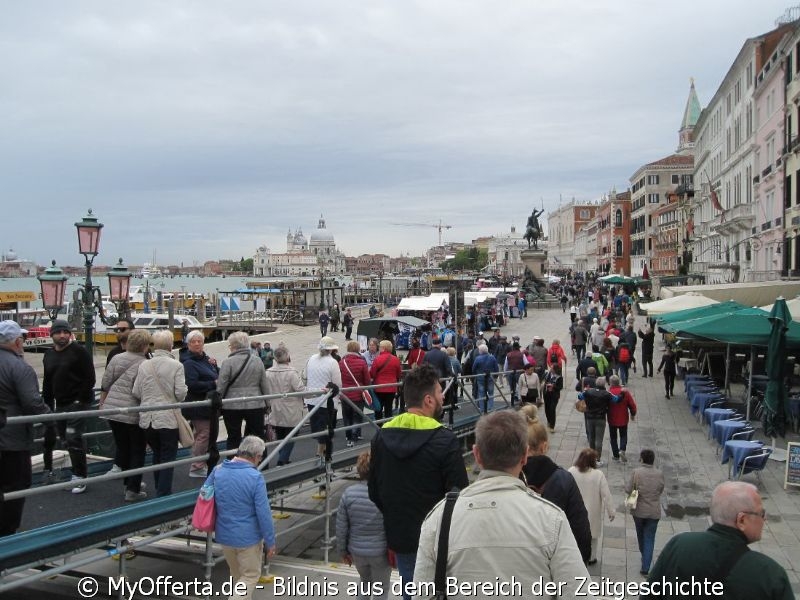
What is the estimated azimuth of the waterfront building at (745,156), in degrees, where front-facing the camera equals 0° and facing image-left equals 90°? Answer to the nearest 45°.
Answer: approximately 90°

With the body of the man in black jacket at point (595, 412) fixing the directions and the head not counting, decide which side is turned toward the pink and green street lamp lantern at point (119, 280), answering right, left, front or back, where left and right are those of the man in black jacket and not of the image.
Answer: left

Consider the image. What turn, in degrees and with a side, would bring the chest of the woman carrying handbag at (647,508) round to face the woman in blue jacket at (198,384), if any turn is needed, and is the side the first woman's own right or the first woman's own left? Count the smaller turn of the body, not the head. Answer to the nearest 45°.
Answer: approximately 90° to the first woman's own left

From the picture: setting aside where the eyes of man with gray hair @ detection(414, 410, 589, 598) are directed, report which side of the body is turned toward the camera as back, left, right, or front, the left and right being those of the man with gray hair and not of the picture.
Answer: back

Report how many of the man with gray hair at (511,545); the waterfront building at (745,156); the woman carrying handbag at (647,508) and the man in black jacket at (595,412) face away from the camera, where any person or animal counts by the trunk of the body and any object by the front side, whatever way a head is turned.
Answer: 3

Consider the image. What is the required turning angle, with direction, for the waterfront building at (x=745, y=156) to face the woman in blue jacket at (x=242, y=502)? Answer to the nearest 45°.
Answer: approximately 90° to its left

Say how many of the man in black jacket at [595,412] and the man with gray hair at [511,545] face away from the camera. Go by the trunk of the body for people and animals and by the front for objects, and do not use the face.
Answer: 2

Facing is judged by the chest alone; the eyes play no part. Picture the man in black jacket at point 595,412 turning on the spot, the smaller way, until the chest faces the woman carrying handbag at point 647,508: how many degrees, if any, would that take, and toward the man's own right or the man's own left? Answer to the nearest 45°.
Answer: approximately 180°

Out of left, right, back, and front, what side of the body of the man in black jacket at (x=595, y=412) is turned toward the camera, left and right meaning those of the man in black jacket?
back

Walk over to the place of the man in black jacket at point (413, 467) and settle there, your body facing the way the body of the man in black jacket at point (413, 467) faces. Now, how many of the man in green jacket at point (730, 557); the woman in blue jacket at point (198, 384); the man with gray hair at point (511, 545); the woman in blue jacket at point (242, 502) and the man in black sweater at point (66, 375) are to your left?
3

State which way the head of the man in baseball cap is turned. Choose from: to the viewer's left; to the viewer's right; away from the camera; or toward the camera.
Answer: to the viewer's right

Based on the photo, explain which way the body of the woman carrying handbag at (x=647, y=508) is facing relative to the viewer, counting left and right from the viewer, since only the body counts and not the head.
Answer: facing away from the viewer

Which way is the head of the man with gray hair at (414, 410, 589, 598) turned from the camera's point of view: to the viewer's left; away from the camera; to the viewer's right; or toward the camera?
away from the camera

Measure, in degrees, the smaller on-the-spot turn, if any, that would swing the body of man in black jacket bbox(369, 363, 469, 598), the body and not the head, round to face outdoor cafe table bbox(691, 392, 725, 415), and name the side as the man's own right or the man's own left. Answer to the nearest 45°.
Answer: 0° — they already face it

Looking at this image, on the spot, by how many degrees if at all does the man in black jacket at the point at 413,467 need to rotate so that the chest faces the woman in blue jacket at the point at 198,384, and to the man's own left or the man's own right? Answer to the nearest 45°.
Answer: approximately 90° to the man's own left
